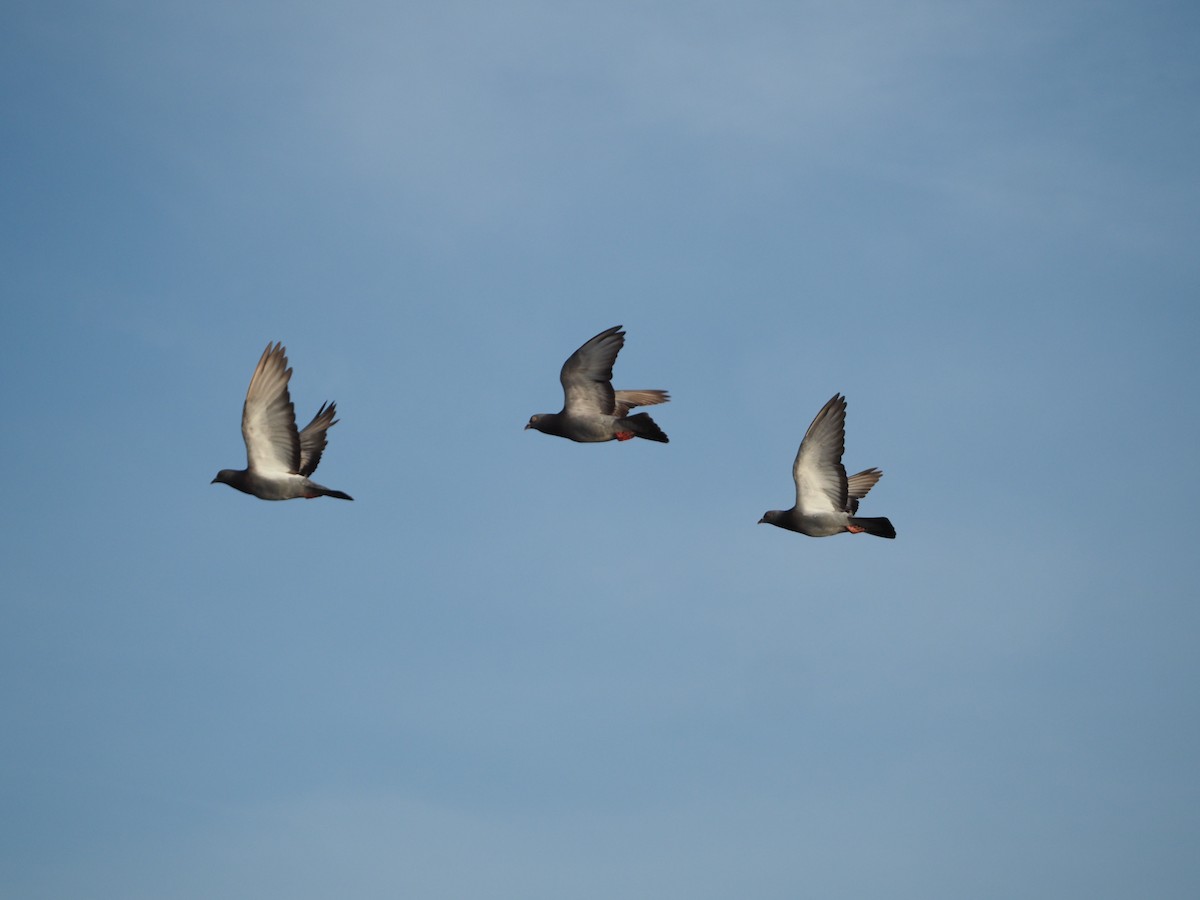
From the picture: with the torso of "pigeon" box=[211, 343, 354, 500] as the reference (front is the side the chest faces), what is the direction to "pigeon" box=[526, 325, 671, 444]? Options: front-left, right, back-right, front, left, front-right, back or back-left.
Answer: back

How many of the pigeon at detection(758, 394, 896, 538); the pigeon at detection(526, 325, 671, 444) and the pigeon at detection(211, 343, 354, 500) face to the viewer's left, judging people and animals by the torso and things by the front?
3

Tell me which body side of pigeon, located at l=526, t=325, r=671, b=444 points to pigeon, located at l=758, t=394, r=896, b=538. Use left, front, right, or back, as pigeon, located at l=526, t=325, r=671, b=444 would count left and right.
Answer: back

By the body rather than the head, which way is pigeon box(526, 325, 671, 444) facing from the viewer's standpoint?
to the viewer's left

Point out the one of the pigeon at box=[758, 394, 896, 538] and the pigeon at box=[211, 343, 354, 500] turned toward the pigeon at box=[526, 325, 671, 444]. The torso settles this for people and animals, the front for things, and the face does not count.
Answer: the pigeon at box=[758, 394, 896, 538]

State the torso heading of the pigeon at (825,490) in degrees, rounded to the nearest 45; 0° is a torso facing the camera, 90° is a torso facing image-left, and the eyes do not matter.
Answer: approximately 90°

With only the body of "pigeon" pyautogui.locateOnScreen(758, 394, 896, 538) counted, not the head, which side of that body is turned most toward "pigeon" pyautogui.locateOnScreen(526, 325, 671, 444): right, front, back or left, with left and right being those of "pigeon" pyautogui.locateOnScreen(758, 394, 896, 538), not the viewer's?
front

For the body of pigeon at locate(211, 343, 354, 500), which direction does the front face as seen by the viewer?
to the viewer's left

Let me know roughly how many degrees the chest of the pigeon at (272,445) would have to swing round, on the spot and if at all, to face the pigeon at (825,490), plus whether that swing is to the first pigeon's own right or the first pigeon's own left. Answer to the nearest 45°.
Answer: approximately 180°

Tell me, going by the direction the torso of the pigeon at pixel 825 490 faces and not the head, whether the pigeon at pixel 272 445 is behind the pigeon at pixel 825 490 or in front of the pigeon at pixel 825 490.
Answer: in front
